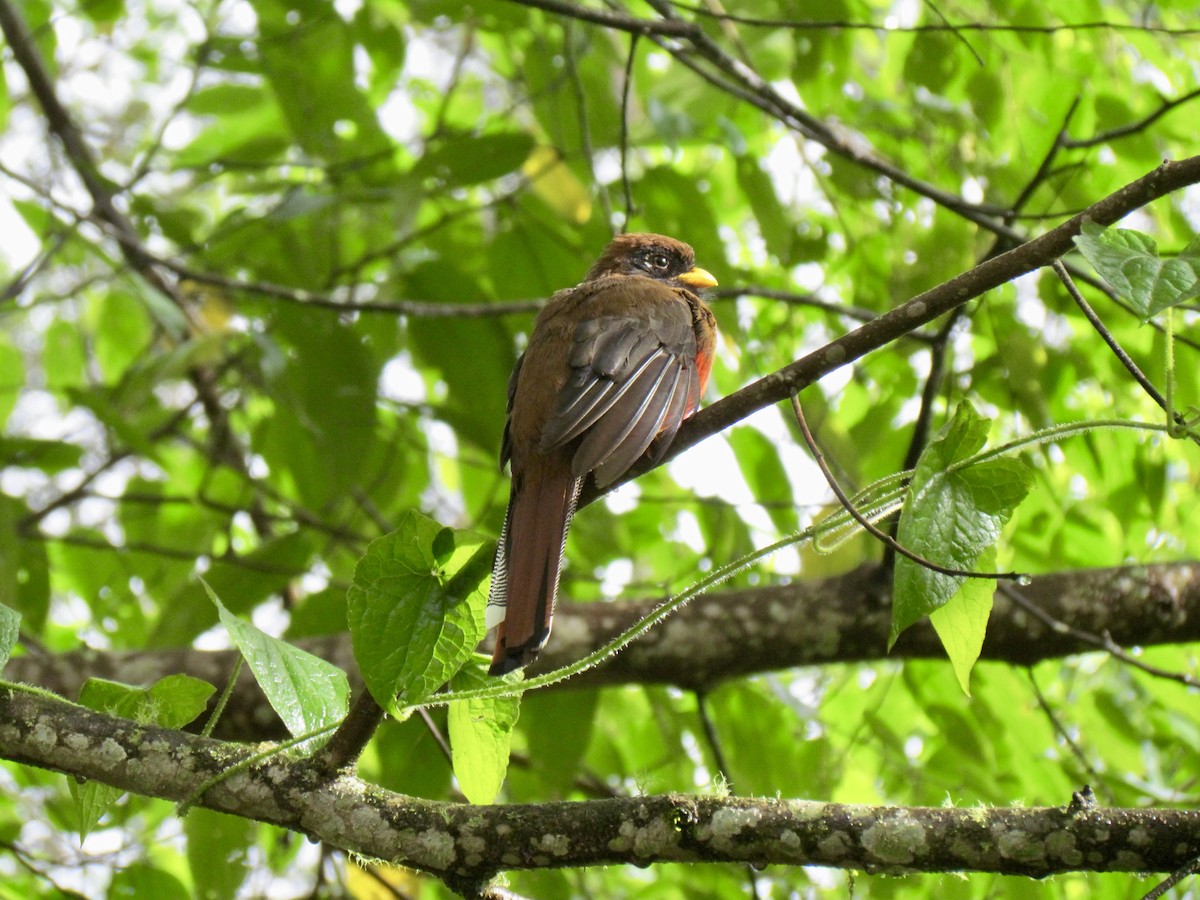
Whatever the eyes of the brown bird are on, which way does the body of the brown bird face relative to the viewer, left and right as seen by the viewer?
facing away from the viewer and to the right of the viewer

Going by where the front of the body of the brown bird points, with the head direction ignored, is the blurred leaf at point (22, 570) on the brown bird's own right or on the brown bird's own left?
on the brown bird's own left

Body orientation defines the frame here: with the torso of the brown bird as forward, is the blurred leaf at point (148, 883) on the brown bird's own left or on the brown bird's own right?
on the brown bird's own left

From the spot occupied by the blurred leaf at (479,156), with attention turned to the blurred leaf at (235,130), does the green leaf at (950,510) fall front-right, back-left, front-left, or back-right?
back-left
